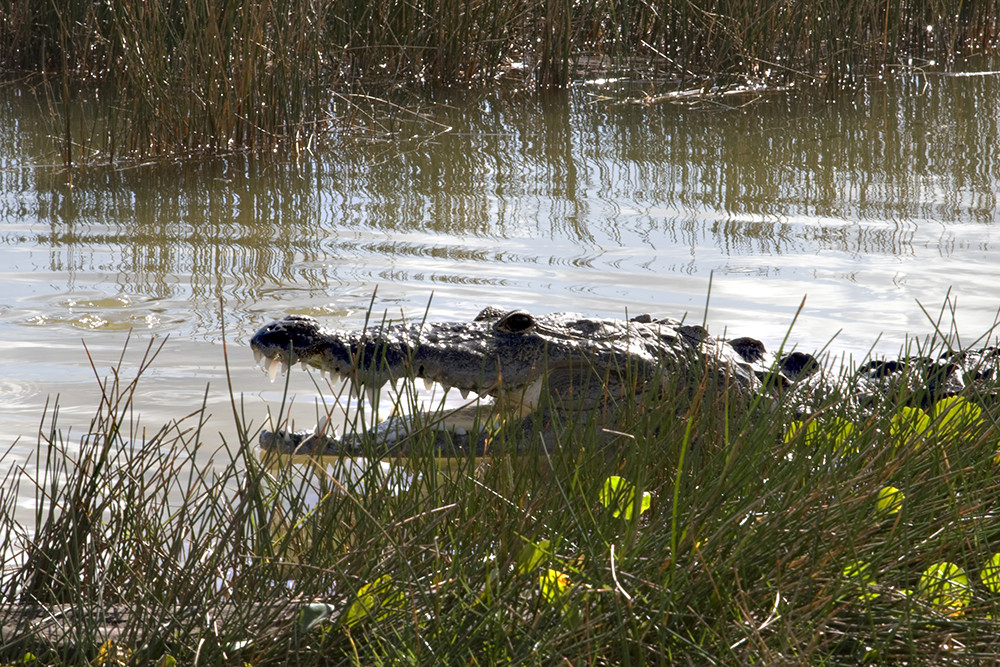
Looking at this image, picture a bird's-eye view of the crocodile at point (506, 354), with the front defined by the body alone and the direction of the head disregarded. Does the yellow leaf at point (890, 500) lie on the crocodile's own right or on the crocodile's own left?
on the crocodile's own left

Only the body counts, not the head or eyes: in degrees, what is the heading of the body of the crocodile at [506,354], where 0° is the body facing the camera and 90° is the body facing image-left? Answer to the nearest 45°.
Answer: approximately 90°
